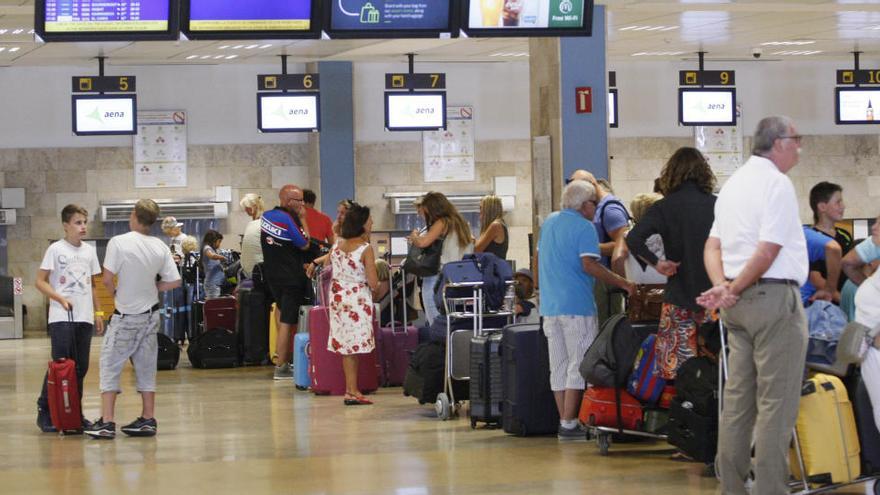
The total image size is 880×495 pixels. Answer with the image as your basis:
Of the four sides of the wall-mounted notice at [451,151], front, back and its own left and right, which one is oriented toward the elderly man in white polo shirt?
front

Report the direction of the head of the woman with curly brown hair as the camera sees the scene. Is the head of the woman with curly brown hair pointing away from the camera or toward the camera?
away from the camera

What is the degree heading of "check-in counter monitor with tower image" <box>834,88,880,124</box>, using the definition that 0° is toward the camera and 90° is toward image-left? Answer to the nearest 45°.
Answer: approximately 0°

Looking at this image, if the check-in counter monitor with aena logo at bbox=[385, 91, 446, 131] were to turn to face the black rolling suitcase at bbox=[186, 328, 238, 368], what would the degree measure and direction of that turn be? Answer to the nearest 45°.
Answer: approximately 45° to its right

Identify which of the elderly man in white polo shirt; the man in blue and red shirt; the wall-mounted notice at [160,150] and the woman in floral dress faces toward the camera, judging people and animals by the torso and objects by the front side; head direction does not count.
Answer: the wall-mounted notice
